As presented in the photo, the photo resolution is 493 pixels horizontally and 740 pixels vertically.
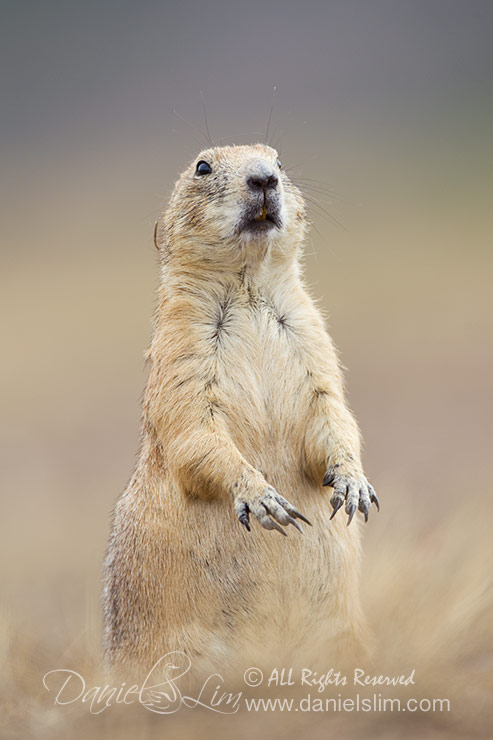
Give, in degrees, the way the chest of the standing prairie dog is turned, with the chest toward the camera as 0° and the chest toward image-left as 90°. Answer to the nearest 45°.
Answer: approximately 315°
